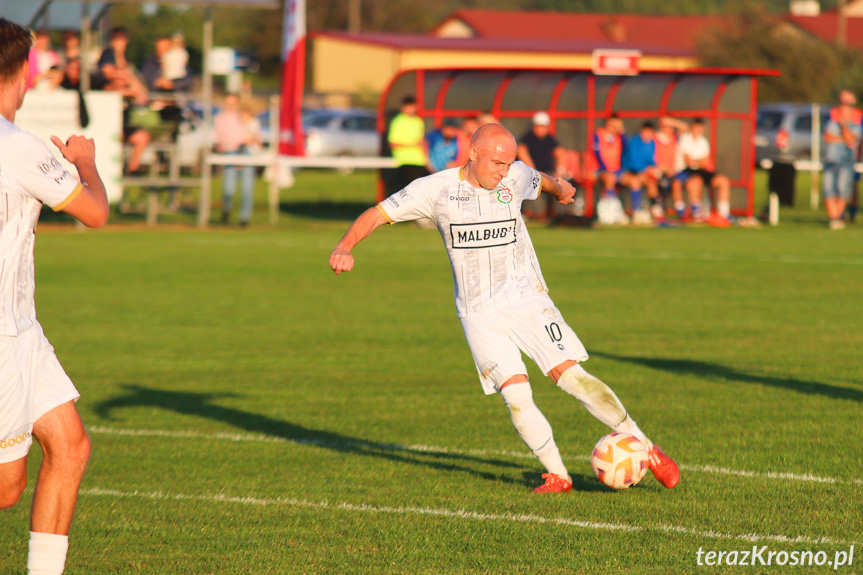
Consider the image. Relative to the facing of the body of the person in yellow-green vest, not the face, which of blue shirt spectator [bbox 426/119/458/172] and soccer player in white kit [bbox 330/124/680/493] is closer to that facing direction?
the soccer player in white kit

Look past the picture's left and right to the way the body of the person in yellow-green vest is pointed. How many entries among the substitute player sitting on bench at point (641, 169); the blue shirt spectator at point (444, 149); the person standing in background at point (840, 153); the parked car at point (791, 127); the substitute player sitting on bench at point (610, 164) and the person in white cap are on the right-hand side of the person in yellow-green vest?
0

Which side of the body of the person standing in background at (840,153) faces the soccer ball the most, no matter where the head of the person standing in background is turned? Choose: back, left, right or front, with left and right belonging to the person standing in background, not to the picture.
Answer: front

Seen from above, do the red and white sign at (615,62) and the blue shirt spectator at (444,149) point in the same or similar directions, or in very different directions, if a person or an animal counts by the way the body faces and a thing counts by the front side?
same or similar directions

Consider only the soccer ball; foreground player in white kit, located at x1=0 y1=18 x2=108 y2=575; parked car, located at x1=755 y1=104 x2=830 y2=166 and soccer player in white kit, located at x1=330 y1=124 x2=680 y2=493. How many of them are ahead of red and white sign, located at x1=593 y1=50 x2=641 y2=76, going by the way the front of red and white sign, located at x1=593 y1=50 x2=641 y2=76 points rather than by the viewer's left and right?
3

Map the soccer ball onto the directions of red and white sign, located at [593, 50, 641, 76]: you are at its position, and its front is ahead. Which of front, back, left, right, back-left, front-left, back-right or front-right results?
front

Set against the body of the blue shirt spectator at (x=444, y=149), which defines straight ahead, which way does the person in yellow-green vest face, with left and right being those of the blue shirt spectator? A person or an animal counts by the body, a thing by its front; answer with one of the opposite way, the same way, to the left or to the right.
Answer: the same way

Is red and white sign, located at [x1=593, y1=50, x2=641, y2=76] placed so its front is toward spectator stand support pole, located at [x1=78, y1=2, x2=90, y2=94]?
no

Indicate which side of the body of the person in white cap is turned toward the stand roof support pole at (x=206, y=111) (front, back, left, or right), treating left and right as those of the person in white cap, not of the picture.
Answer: right

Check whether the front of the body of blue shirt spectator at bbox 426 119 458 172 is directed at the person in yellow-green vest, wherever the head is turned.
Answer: no

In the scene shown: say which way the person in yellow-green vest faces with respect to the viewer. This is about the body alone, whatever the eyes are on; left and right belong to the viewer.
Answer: facing the viewer

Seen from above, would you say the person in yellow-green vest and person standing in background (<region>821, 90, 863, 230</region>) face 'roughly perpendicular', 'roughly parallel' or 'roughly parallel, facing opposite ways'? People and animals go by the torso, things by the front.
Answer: roughly parallel

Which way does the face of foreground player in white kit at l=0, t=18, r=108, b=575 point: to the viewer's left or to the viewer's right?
to the viewer's right

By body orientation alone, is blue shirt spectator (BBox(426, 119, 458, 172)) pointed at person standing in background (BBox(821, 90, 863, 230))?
no

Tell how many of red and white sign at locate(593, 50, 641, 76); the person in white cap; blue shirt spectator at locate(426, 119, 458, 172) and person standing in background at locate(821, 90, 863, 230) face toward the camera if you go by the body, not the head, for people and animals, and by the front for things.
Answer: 4

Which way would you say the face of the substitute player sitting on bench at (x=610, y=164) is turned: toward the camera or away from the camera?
toward the camera

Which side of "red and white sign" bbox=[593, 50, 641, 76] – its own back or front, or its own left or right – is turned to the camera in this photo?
front

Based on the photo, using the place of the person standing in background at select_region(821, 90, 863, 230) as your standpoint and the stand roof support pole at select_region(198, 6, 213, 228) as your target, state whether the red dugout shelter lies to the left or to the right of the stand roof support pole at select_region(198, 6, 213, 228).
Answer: right
